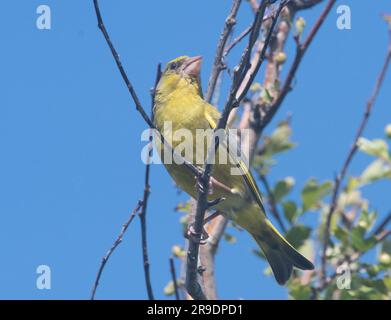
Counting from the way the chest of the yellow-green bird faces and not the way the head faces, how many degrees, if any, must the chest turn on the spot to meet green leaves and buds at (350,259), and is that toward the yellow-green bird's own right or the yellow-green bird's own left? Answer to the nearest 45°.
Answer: approximately 135° to the yellow-green bird's own left

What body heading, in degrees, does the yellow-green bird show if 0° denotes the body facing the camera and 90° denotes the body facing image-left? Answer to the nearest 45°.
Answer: approximately 45°

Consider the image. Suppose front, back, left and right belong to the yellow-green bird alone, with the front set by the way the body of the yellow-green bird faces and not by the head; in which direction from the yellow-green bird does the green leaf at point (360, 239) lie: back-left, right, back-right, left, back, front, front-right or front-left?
back-left

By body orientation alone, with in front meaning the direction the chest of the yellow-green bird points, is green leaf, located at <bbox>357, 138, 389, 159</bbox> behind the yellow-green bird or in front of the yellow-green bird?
behind

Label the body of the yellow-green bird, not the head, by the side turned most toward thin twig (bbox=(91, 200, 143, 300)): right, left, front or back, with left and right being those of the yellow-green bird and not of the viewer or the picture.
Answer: front

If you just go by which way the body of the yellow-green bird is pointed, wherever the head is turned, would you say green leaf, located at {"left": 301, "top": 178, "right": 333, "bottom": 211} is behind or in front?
behind
